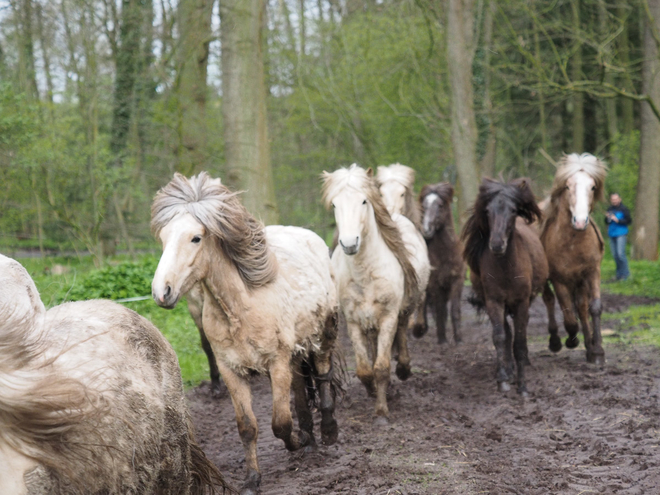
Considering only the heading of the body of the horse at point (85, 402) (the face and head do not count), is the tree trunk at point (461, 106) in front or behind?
behind

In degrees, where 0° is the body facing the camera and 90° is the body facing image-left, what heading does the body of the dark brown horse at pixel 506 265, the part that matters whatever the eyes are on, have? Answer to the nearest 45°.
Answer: approximately 0°

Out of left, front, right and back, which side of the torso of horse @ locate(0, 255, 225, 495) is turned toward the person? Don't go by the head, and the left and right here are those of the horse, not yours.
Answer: back

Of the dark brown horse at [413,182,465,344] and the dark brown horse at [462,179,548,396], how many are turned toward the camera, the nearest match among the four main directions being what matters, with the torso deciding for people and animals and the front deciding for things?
2

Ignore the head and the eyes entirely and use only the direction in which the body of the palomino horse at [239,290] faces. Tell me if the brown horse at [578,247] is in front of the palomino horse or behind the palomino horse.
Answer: behind

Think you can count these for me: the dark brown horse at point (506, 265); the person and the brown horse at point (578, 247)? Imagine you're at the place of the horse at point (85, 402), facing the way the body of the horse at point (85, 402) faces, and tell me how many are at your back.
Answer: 3

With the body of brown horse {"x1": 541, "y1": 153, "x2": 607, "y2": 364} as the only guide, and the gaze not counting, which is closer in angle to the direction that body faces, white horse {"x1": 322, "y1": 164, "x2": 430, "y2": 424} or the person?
the white horse

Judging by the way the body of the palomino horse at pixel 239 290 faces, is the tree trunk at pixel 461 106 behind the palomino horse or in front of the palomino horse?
behind

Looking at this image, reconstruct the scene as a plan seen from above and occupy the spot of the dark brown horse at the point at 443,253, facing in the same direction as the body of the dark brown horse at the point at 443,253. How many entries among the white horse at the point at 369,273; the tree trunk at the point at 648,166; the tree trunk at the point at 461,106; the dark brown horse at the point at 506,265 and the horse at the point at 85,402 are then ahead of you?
3

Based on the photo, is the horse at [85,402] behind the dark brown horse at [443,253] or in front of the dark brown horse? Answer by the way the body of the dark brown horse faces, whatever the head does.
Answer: in front

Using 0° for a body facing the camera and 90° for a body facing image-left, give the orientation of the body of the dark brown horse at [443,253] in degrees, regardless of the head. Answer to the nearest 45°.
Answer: approximately 0°

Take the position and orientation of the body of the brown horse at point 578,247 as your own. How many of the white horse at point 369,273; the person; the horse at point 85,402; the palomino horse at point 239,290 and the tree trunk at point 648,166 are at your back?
2

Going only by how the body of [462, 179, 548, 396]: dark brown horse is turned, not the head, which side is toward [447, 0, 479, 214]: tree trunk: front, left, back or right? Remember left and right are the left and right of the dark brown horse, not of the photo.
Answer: back

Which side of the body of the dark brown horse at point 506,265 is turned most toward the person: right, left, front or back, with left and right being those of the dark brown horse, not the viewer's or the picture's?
back
